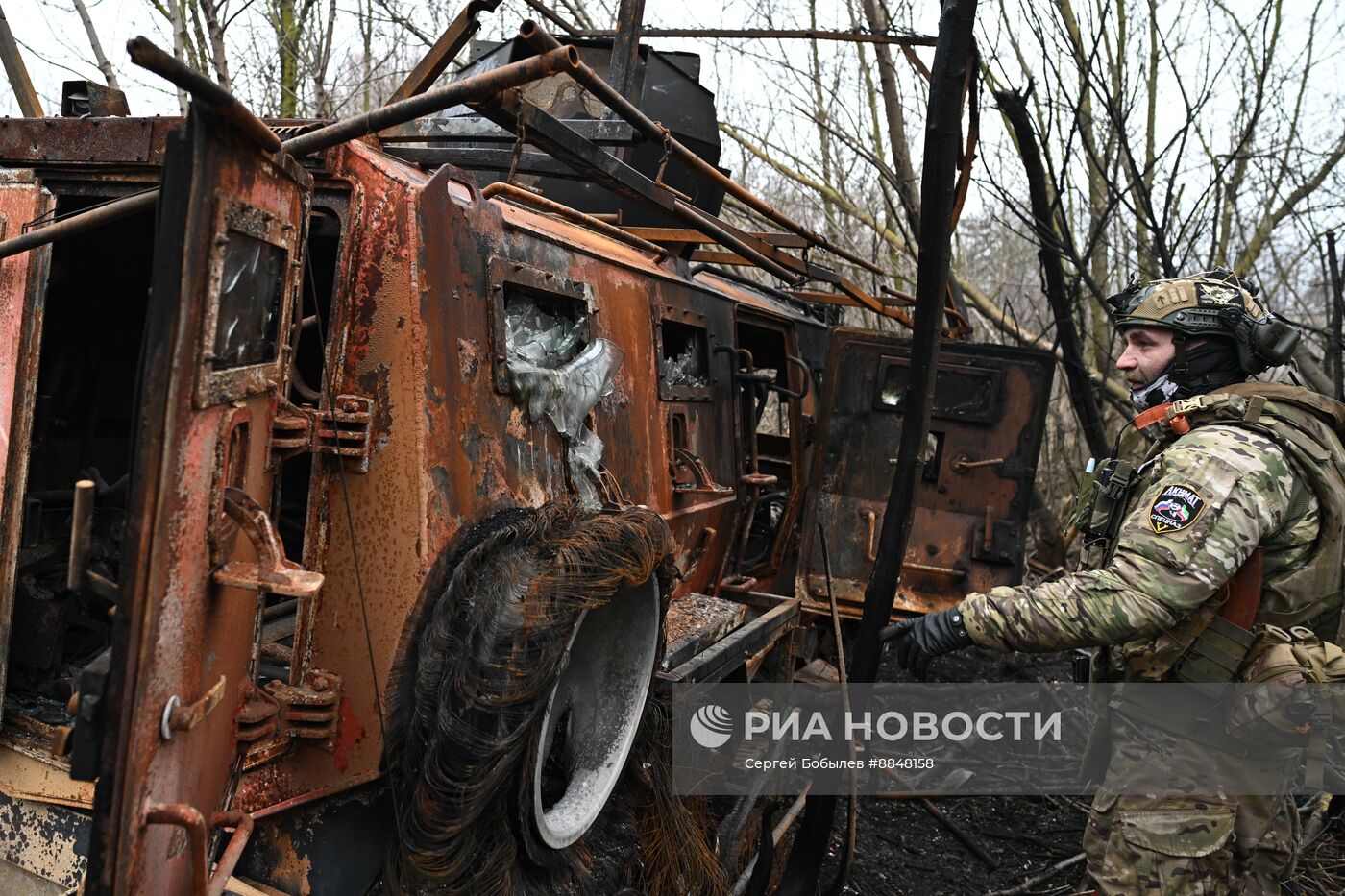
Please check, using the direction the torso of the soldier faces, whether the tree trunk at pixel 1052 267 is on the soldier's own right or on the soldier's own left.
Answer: on the soldier's own right

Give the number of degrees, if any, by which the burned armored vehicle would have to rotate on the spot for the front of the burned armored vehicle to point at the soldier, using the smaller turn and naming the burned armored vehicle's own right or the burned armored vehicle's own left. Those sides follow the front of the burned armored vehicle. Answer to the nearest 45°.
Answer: approximately 45° to the burned armored vehicle's own right

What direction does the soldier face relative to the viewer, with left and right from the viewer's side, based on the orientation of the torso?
facing to the left of the viewer

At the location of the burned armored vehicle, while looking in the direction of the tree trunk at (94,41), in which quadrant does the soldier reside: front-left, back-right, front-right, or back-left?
back-right

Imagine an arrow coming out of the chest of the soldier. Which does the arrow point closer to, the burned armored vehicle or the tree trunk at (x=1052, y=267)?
the burned armored vehicle

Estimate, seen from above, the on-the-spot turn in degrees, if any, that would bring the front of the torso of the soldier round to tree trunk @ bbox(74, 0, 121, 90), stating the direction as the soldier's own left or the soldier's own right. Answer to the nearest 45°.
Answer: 0° — they already face it

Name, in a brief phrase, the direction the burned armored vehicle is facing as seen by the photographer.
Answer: facing away from the viewer and to the right of the viewer

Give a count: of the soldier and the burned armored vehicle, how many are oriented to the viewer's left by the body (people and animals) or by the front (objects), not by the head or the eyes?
1

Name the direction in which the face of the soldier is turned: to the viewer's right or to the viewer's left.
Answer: to the viewer's left

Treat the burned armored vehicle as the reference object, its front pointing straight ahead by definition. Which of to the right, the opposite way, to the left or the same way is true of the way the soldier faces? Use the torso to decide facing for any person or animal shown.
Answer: to the left
